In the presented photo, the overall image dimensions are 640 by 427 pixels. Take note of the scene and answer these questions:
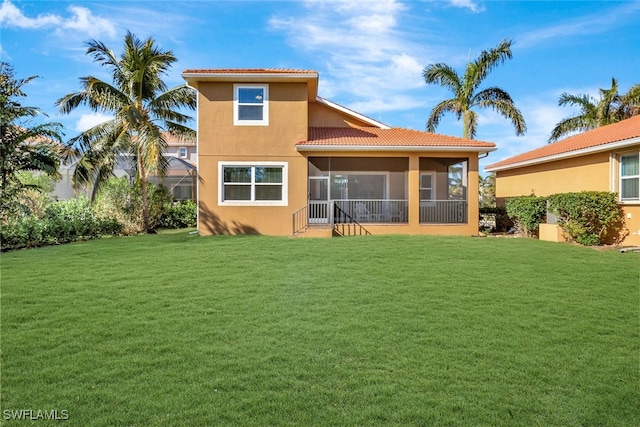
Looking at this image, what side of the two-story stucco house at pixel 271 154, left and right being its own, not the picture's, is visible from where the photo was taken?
back

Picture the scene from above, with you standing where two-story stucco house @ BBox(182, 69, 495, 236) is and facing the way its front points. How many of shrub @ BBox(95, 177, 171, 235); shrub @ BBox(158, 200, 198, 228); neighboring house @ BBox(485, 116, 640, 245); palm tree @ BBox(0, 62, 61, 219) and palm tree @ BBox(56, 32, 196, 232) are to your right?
1

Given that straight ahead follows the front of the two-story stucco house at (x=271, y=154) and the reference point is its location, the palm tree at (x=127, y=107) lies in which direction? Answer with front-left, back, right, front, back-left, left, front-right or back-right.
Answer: left

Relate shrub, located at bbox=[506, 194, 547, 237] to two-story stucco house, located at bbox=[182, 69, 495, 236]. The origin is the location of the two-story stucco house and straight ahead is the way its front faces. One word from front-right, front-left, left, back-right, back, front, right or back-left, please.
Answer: right

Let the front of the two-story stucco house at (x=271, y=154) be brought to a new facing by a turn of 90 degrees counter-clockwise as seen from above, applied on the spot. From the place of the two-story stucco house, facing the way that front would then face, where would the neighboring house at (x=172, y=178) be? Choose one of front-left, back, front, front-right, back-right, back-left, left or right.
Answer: front-right

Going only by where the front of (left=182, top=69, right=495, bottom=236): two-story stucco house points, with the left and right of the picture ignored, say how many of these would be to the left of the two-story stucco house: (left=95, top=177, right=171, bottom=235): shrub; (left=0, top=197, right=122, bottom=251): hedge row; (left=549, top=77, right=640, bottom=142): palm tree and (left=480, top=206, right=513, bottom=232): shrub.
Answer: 2

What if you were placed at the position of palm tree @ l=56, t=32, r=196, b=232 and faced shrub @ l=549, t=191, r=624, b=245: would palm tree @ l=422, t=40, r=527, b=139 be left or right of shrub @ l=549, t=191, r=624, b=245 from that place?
left

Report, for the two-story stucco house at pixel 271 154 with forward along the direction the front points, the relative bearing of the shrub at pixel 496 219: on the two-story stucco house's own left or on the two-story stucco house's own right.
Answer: on the two-story stucco house's own right

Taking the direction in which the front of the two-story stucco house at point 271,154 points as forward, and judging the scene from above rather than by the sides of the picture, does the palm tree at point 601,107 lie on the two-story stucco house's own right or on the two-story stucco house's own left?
on the two-story stucco house's own right

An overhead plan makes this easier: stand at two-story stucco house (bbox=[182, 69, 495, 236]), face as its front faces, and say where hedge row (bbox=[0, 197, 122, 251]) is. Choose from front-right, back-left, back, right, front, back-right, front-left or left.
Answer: left

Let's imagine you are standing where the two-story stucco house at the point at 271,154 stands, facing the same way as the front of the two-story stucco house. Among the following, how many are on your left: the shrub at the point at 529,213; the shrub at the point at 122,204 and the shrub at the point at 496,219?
1

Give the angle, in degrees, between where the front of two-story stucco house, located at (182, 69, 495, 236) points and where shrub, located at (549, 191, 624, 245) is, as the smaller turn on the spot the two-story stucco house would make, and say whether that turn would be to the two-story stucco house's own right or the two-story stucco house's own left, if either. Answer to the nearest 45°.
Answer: approximately 90° to the two-story stucco house's own right
